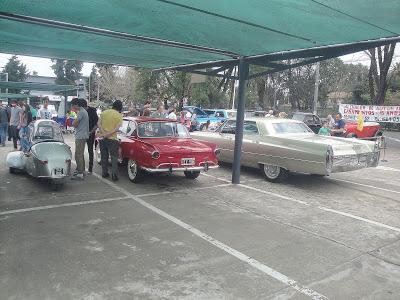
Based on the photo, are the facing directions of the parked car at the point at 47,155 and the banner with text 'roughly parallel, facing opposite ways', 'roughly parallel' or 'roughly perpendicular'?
roughly parallel, facing opposite ways

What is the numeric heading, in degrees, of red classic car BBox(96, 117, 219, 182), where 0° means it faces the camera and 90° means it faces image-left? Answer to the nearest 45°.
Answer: approximately 135°

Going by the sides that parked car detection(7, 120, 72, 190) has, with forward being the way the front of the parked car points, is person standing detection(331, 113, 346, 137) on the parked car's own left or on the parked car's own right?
on the parked car's own right

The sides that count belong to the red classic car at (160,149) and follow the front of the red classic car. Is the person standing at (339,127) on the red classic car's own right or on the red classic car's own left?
on the red classic car's own right

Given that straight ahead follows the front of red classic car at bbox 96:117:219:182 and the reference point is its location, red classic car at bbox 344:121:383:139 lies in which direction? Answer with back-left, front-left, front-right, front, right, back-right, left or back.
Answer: right

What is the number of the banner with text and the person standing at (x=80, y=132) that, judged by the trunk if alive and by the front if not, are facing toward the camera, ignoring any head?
1

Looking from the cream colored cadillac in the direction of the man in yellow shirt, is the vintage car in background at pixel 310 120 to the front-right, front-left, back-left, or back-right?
back-right

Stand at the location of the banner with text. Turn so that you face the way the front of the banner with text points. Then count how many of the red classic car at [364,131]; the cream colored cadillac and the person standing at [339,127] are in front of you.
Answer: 3

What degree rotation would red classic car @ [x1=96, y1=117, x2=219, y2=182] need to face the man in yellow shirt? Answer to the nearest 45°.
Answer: approximately 45° to its left

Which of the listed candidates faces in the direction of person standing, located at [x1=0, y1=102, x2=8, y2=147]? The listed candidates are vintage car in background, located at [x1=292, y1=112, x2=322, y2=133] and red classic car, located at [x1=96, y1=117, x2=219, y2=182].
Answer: the red classic car
